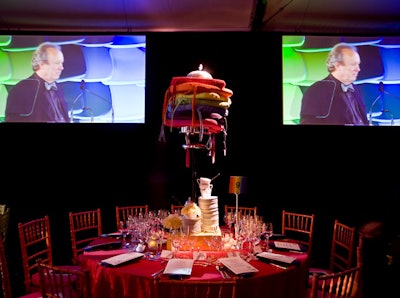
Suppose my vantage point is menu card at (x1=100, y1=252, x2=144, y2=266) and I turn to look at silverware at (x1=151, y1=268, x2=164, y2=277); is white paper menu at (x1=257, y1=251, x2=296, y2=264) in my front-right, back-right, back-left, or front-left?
front-left

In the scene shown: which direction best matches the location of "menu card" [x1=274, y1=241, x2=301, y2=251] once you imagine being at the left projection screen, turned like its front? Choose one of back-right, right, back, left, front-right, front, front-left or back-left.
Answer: front-left

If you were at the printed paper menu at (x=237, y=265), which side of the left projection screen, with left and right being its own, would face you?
front

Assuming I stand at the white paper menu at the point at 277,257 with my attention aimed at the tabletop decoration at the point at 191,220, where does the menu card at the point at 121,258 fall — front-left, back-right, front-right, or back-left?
front-left

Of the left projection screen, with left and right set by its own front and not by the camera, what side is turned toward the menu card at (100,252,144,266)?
front

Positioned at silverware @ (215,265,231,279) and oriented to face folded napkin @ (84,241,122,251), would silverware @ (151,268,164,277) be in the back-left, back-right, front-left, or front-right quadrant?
front-left

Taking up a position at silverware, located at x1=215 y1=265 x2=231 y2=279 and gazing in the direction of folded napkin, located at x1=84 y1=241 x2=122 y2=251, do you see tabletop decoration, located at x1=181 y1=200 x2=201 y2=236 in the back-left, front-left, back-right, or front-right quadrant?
front-right

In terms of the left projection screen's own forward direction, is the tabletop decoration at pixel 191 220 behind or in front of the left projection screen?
in front

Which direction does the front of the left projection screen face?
toward the camera

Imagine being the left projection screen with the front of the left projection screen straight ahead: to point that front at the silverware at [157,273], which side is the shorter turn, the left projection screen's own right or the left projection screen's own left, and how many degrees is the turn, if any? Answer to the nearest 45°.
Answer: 0° — it already faces it

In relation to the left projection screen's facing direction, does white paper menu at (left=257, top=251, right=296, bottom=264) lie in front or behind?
in front
